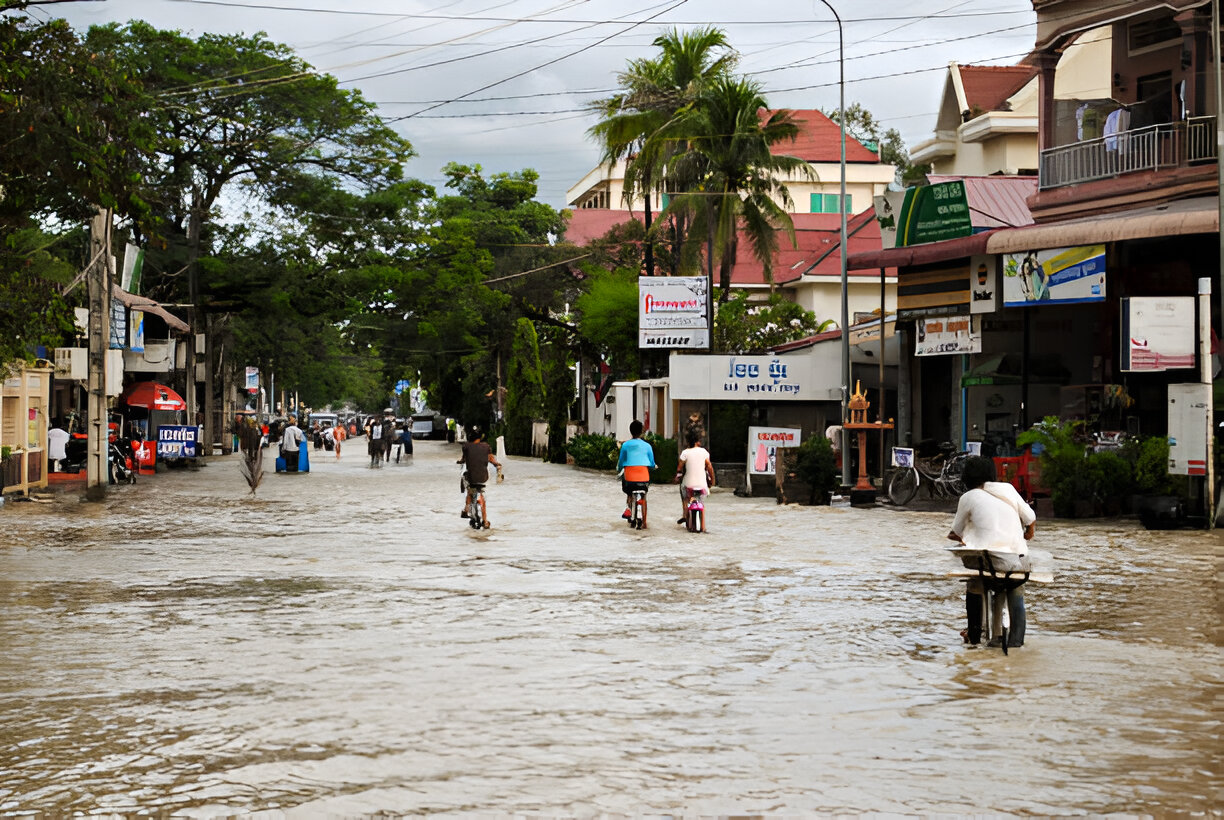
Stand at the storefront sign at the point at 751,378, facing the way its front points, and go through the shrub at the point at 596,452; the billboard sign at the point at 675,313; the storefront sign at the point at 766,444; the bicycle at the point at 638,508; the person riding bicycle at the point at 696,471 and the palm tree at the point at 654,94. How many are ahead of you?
3

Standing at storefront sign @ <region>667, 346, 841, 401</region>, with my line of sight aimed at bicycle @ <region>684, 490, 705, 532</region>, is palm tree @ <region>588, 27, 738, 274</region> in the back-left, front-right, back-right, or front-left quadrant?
back-right

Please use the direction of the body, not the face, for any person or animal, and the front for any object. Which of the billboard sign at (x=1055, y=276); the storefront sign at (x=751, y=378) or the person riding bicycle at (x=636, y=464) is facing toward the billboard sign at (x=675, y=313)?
the person riding bicycle

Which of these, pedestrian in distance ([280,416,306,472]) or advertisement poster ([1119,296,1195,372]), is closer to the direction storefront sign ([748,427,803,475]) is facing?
the advertisement poster

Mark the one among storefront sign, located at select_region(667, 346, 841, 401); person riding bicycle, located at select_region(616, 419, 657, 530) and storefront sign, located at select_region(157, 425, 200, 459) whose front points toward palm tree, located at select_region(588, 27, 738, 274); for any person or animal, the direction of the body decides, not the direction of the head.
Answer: the person riding bicycle

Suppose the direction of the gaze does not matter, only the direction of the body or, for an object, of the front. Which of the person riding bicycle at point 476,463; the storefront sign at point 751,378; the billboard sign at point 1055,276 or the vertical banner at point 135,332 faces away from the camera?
the person riding bicycle

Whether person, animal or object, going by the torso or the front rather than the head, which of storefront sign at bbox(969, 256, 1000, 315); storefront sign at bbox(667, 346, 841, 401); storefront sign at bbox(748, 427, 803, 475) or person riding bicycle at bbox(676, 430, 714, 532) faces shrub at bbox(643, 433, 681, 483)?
the person riding bicycle

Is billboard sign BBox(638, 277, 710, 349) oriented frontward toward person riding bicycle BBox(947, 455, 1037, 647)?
yes

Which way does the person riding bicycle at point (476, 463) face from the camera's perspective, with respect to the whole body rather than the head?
away from the camera

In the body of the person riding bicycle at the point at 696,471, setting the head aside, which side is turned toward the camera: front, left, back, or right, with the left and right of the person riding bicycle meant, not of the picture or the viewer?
back

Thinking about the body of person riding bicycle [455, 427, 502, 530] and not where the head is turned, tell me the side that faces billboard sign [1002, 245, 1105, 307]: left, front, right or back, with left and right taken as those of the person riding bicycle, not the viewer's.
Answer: right

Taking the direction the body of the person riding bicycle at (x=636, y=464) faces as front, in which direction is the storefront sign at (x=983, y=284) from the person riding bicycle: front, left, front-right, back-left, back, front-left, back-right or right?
front-right
